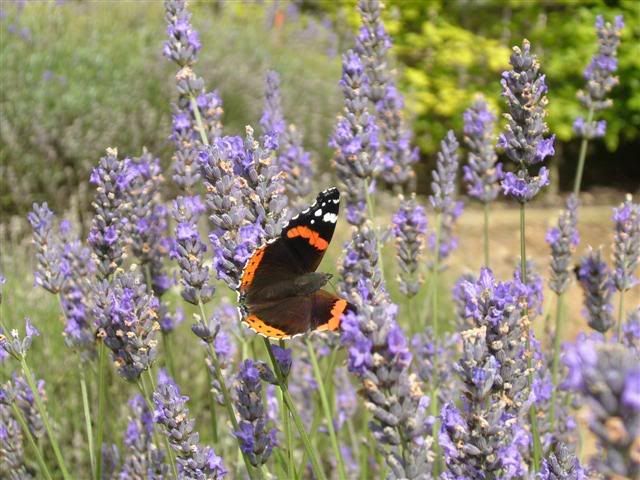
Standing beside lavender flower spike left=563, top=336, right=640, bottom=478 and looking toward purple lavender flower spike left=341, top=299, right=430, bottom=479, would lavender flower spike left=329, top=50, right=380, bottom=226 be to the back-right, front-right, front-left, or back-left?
front-right

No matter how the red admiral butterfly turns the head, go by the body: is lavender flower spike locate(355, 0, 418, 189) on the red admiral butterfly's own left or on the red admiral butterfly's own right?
on the red admiral butterfly's own left

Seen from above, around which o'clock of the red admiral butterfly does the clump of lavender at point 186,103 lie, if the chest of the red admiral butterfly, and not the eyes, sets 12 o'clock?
The clump of lavender is roughly at 8 o'clock from the red admiral butterfly.

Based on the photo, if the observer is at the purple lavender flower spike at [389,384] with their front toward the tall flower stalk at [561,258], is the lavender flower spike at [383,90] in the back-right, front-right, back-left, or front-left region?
front-left

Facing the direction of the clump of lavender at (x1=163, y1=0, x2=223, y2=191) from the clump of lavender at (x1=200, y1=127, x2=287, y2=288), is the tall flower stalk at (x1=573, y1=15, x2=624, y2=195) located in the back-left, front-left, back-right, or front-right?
front-right

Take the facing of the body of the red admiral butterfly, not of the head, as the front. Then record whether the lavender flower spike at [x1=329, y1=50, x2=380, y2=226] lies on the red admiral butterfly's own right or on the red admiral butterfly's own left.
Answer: on the red admiral butterfly's own left

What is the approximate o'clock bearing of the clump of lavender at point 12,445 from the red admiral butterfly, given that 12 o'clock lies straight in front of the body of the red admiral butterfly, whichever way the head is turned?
The clump of lavender is roughly at 7 o'clock from the red admiral butterfly.

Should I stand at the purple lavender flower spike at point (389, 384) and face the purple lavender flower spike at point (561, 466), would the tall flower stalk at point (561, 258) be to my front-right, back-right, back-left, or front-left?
front-left

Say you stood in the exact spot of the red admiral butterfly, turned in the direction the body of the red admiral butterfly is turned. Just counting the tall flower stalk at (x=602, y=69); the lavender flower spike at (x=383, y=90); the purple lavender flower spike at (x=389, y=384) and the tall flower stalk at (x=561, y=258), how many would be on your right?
1

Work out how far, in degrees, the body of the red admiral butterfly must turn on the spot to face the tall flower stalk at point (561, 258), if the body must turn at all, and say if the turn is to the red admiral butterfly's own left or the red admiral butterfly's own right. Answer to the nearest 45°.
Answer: approximately 45° to the red admiral butterfly's own left

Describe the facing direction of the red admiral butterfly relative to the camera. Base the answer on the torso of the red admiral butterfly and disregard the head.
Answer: to the viewer's right
